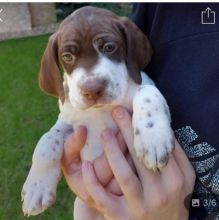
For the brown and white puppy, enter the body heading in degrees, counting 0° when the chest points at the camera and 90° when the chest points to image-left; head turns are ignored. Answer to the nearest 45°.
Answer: approximately 0°
